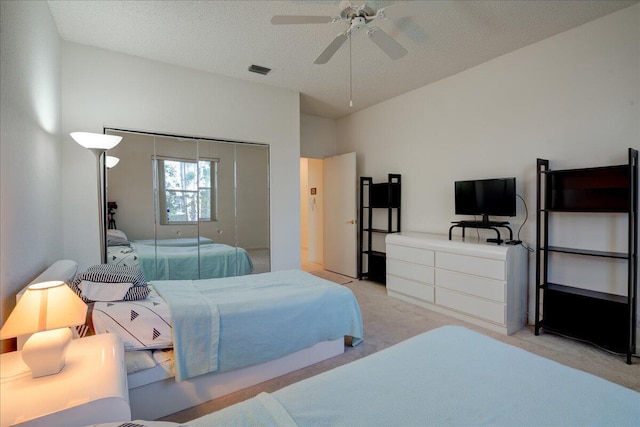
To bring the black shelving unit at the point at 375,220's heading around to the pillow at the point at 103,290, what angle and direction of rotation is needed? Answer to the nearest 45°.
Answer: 0° — it already faces it

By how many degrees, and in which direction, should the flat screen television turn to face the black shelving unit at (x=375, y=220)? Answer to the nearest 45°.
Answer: approximately 90° to its right

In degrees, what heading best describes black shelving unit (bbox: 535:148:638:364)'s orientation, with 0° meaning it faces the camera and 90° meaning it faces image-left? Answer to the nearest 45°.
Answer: approximately 45°

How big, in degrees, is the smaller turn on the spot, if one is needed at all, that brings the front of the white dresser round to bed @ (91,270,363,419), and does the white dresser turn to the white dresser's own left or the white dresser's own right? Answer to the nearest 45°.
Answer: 0° — it already faces it

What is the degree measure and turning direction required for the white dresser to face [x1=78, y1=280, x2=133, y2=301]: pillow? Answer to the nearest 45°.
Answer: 0° — it already faces it

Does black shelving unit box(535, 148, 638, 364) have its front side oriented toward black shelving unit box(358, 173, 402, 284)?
no

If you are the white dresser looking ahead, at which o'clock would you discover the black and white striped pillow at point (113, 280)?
The black and white striped pillow is roughly at 12 o'clock from the white dresser.

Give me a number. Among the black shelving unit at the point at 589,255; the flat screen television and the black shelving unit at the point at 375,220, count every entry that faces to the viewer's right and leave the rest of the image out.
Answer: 0

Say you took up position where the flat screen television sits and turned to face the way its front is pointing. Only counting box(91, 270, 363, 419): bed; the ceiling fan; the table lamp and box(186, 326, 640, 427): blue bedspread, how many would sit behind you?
0

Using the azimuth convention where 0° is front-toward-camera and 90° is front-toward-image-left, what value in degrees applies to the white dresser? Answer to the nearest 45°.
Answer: approximately 45°

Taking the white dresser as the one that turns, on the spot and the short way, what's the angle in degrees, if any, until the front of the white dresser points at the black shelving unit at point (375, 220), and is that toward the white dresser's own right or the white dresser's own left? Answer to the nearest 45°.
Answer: approximately 90° to the white dresser's own right

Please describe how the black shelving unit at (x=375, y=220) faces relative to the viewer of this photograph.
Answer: facing the viewer and to the left of the viewer

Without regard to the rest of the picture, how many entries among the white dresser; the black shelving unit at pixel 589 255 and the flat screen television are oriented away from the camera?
0

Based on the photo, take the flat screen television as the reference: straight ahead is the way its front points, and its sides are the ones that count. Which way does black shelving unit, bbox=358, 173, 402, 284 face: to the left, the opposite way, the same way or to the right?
the same way

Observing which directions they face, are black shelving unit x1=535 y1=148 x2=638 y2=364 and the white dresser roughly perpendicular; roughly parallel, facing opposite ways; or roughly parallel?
roughly parallel

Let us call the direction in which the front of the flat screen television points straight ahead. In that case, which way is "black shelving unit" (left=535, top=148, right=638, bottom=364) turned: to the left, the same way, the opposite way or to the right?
the same way

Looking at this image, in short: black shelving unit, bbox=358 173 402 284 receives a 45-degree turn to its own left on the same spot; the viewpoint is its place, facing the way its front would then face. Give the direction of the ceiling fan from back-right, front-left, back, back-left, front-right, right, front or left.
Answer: front
